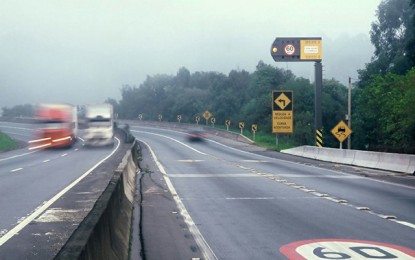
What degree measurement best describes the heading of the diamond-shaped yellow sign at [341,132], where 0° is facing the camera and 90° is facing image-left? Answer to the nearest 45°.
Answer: approximately 0°

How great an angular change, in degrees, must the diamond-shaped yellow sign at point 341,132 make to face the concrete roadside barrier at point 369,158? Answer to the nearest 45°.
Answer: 0° — it already faces it
